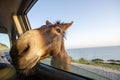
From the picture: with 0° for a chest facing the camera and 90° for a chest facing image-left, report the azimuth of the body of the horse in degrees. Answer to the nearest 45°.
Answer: approximately 45°
